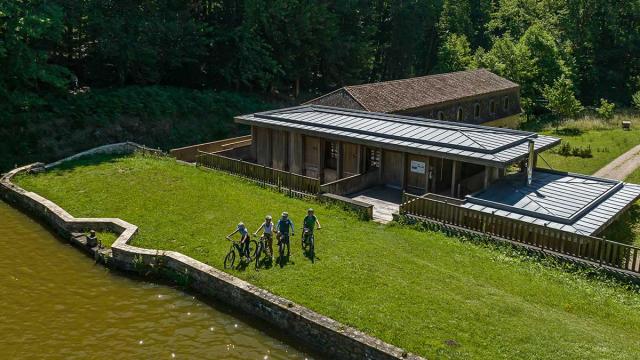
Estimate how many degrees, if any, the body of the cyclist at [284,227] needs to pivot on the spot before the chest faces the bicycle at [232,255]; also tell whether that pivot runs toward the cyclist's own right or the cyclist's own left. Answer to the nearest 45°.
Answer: approximately 90° to the cyclist's own right

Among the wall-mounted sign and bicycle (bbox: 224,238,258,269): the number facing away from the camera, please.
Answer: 0

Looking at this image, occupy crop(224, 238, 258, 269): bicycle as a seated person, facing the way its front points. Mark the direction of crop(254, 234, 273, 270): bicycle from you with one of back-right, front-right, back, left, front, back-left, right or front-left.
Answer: back-left

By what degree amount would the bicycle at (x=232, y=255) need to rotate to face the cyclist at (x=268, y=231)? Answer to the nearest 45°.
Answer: approximately 135° to its left

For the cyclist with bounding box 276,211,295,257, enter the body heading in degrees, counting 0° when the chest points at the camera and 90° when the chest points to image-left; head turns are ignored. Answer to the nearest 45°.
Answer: approximately 0°

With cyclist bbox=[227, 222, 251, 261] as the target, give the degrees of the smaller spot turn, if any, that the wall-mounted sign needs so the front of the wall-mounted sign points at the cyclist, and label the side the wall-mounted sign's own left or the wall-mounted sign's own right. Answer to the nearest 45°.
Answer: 0° — it already faces them

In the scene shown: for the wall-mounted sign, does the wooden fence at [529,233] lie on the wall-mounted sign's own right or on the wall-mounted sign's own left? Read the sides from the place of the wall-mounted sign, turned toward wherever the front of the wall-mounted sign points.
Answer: on the wall-mounted sign's own left

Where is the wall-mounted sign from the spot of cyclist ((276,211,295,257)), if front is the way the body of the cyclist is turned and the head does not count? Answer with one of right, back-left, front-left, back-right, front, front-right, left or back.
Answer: back-left

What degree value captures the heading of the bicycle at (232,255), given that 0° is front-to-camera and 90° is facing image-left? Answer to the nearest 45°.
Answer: approximately 45°

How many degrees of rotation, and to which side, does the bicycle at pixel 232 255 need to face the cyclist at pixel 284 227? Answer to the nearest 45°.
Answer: approximately 135° to its left
